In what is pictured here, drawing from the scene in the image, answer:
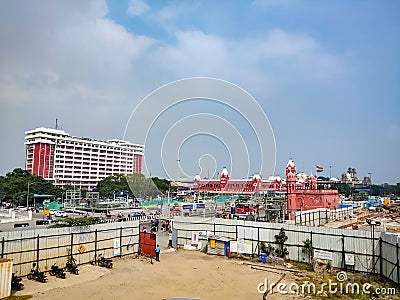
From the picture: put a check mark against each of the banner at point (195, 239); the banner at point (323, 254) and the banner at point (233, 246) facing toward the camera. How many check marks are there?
3

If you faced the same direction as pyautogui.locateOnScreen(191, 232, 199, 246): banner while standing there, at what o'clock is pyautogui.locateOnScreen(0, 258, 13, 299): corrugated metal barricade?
The corrugated metal barricade is roughly at 1 o'clock from the banner.

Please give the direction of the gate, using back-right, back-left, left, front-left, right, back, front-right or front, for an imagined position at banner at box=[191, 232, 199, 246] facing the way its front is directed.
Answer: front-right

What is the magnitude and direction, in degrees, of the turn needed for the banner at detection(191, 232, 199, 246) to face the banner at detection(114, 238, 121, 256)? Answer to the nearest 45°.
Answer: approximately 45° to its right

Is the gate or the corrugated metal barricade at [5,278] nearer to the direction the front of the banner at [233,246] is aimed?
the corrugated metal barricade

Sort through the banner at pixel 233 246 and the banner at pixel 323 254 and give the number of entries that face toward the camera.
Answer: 2

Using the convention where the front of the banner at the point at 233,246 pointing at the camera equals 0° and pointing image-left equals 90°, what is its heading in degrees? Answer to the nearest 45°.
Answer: approximately 0°

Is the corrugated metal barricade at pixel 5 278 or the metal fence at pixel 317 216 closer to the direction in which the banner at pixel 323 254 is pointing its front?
the corrugated metal barricade

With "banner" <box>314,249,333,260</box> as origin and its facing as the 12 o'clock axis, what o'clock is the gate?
The gate is roughly at 3 o'clock from the banner.
